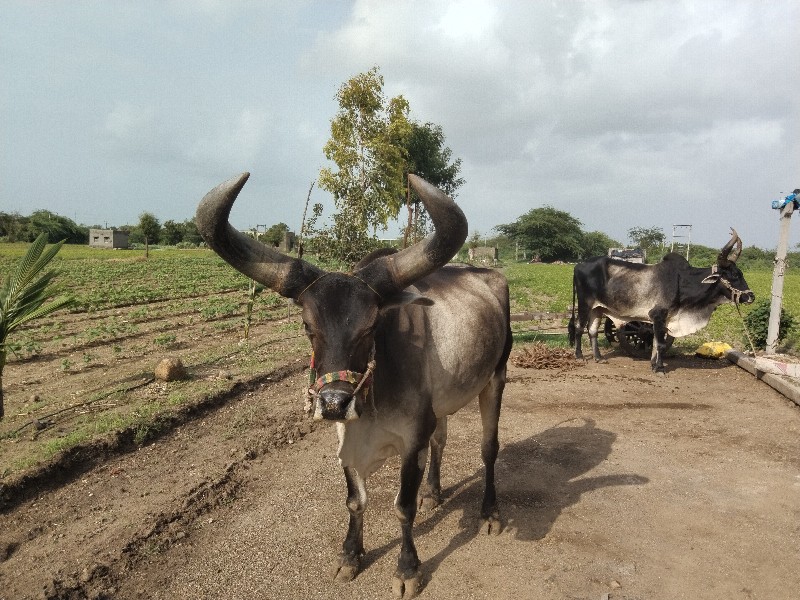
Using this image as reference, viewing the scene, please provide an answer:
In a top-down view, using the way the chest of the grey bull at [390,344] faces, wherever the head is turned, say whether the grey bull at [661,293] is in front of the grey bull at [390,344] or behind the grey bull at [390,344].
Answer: behind

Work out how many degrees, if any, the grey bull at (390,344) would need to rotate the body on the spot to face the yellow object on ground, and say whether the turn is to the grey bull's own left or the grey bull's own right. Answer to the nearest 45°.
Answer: approximately 180°

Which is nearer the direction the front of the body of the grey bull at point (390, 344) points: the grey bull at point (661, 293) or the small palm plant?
the small palm plant

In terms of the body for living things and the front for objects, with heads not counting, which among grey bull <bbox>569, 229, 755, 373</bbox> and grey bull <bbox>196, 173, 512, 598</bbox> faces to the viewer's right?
grey bull <bbox>569, 229, 755, 373</bbox>

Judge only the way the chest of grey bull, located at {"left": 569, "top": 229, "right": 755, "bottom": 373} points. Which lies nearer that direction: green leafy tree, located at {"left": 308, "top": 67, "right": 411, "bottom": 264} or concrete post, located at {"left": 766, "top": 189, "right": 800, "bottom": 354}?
the concrete post

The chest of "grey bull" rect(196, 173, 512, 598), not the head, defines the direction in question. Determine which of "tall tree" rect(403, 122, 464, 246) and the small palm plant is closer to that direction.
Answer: the small palm plant

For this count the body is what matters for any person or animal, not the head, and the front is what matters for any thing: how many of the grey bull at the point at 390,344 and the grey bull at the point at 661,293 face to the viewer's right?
1

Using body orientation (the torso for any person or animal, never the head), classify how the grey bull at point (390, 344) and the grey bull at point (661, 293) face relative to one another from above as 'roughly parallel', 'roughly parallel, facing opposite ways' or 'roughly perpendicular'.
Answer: roughly perpendicular

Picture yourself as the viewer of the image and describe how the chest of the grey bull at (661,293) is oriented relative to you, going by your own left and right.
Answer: facing to the right of the viewer

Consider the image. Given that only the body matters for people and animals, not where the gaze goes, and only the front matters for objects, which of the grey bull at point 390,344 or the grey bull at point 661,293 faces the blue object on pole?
the grey bull at point 661,293

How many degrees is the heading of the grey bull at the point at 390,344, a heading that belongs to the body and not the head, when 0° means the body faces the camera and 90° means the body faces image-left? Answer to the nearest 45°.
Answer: approximately 45°

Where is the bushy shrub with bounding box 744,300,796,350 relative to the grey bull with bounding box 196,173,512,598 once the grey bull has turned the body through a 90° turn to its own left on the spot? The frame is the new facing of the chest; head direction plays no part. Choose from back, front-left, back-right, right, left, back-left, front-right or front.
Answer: left

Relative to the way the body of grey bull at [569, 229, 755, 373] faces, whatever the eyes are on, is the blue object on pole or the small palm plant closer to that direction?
the blue object on pole
